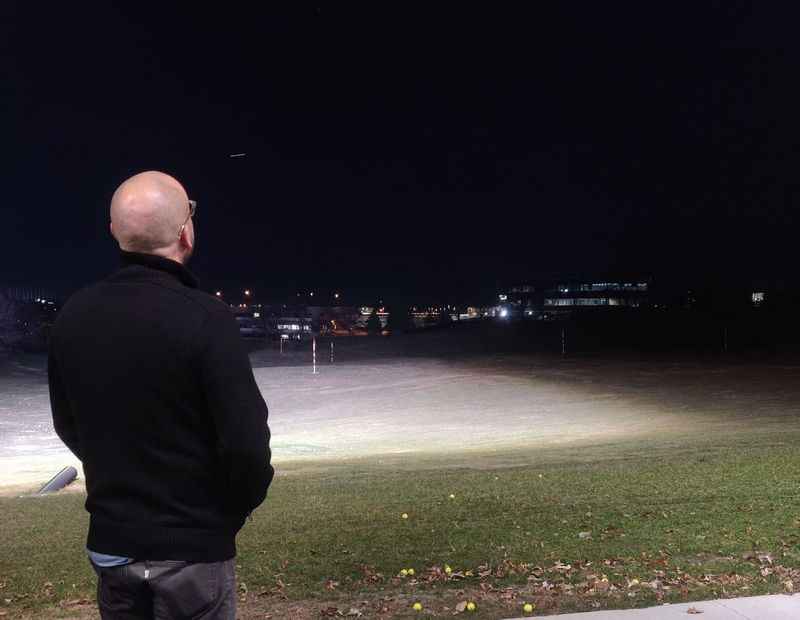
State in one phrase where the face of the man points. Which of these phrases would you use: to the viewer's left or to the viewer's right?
to the viewer's right

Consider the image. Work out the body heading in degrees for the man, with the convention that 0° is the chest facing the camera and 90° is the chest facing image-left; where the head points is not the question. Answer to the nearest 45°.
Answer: approximately 225°
